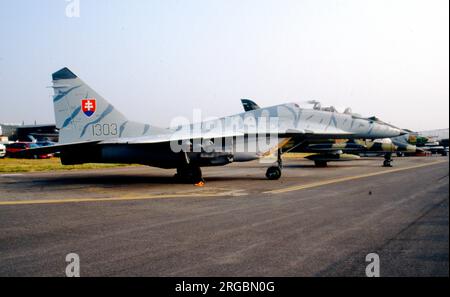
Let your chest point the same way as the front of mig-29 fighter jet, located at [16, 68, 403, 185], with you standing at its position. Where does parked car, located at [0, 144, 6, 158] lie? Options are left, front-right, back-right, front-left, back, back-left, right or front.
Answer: back-left

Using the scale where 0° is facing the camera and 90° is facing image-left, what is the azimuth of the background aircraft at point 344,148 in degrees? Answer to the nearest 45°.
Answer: approximately 270°

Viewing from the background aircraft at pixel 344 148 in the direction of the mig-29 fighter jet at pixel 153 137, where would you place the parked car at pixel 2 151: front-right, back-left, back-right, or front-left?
front-right

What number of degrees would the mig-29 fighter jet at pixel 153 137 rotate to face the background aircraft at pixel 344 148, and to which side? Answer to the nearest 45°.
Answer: approximately 45° to its left

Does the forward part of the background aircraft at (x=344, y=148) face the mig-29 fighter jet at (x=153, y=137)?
no

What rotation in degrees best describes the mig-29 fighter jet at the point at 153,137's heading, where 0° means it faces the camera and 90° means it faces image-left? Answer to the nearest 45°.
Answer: approximately 270°

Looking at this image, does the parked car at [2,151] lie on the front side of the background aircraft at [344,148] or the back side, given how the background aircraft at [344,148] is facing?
on the back side

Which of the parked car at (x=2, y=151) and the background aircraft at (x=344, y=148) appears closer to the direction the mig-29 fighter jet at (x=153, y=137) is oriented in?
the background aircraft

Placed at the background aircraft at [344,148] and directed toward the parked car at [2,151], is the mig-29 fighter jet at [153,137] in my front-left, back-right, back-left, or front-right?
front-left

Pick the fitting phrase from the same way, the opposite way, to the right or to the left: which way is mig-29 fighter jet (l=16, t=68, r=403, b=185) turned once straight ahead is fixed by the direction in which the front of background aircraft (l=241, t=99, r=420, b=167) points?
the same way

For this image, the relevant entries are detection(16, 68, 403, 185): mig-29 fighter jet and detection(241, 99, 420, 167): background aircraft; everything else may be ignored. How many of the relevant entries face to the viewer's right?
2
